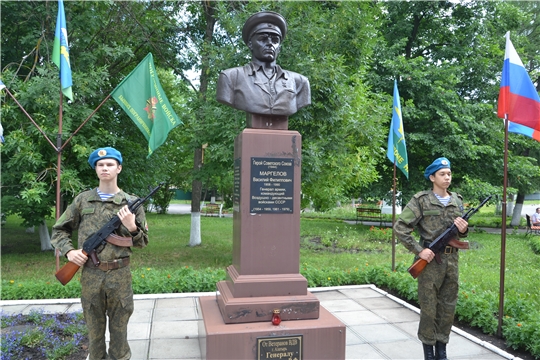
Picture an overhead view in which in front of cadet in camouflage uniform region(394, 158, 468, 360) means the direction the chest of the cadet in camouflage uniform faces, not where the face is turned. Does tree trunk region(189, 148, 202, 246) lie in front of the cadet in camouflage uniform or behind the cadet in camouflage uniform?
behind

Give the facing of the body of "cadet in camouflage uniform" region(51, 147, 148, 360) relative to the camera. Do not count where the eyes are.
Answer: toward the camera

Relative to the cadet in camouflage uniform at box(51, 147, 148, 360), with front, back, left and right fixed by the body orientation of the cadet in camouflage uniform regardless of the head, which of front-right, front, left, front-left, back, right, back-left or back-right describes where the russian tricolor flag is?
left

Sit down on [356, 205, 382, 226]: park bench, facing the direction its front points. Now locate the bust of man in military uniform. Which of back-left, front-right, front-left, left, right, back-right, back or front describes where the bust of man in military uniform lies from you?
front

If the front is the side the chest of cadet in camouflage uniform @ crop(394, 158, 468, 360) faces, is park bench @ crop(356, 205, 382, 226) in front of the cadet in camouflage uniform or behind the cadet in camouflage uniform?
behind

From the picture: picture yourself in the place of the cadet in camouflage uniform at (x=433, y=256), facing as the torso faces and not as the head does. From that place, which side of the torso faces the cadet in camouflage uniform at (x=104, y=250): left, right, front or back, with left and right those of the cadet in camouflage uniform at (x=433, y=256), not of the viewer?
right

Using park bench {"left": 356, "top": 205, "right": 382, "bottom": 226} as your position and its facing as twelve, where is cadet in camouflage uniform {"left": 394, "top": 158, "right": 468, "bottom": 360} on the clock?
The cadet in camouflage uniform is roughly at 12 o'clock from the park bench.

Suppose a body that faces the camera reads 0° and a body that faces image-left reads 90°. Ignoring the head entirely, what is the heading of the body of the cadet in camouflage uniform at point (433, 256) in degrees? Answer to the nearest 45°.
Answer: approximately 315°

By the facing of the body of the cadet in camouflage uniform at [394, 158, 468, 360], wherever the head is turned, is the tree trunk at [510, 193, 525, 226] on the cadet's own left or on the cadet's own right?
on the cadet's own left
